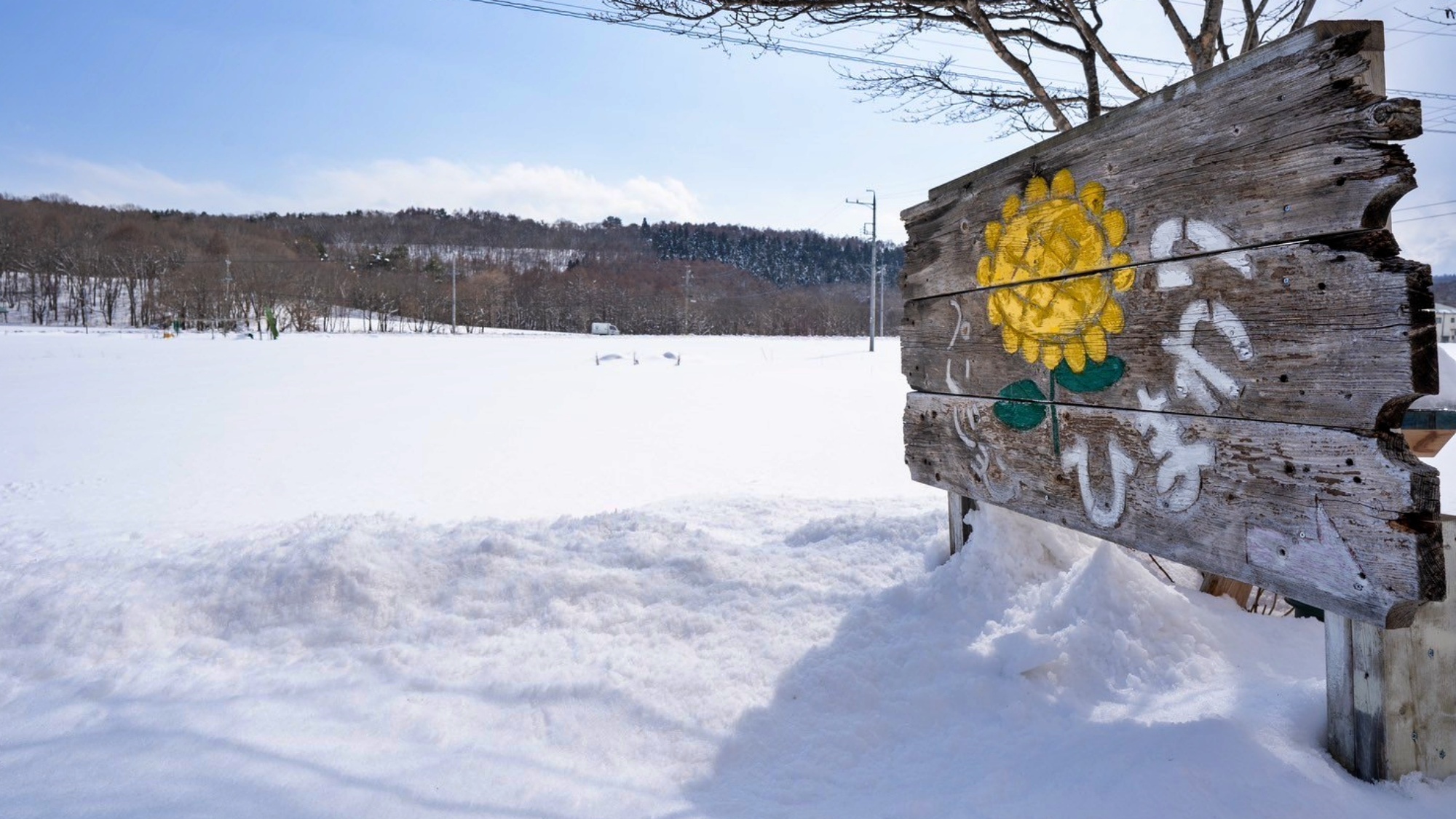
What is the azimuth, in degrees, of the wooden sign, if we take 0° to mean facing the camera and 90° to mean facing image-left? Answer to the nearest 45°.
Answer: approximately 45°

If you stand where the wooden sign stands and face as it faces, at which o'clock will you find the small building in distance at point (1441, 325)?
The small building in distance is roughly at 5 o'clock from the wooden sign.
